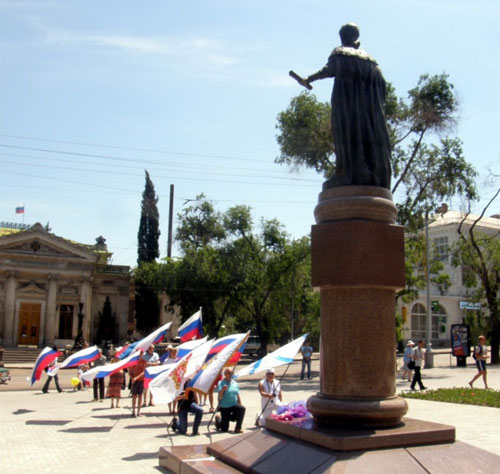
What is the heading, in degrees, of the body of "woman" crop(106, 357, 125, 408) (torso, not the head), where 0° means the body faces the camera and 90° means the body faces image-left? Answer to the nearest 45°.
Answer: approximately 0°

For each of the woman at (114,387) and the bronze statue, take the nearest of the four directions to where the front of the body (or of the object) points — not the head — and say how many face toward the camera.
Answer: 1

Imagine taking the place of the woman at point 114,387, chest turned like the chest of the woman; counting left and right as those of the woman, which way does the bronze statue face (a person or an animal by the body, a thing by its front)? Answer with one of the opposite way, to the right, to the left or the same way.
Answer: the opposite way

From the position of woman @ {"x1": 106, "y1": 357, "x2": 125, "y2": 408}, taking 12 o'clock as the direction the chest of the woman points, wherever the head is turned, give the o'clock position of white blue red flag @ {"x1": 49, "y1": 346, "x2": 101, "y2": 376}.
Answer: The white blue red flag is roughly at 3 o'clock from the woman.

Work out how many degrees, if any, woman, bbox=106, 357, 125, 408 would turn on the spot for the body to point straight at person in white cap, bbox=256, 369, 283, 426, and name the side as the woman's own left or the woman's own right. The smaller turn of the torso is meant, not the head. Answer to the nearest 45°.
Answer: approximately 45° to the woman's own left

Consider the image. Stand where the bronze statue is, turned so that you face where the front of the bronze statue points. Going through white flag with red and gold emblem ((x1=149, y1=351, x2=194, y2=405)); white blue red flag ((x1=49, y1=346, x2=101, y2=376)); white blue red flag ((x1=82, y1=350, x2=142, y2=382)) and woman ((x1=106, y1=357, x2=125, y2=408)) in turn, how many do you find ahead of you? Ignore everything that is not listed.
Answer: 4

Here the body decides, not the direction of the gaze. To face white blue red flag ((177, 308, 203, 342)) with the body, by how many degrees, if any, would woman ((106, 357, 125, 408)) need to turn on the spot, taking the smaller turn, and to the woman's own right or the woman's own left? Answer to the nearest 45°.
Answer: approximately 135° to the woman's own left

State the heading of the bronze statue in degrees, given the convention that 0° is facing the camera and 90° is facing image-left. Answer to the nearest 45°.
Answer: approximately 135°

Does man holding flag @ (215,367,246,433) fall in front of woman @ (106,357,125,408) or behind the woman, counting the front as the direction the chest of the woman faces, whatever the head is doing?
in front
